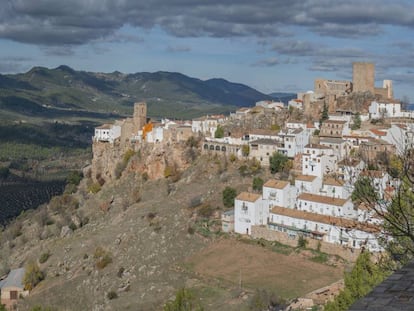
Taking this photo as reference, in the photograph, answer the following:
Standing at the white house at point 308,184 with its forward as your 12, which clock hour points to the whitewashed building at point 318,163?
The whitewashed building is roughly at 5 o'clock from the white house.

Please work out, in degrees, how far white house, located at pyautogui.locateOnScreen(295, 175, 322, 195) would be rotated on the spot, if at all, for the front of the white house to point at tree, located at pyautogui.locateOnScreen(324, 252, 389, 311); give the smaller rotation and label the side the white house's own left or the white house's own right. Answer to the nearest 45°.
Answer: approximately 45° to the white house's own left

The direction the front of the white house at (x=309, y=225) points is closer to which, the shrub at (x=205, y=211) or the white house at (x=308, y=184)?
the shrub

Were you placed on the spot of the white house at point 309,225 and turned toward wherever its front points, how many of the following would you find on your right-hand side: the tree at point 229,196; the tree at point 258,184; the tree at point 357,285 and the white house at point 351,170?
2

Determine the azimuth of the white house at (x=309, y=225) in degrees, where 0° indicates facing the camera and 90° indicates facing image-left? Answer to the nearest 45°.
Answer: approximately 45°

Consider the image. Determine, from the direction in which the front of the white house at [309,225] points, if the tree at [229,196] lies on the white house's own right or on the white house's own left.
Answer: on the white house's own right

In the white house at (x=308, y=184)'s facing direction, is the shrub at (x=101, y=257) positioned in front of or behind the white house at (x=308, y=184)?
in front

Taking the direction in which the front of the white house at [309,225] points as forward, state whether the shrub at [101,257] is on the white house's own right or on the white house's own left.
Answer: on the white house's own right

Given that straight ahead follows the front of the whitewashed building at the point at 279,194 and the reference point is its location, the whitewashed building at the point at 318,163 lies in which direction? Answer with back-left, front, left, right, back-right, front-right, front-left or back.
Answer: back

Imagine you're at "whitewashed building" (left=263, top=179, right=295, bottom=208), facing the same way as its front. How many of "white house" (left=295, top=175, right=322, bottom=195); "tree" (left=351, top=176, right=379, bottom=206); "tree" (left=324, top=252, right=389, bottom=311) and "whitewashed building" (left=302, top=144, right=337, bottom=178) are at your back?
2

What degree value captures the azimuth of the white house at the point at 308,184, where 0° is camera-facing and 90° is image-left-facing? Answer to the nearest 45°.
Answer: approximately 45°

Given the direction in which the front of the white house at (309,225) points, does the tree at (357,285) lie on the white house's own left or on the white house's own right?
on the white house's own left

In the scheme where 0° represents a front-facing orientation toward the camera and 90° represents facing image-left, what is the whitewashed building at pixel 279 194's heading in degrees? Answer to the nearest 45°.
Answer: approximately 45°
